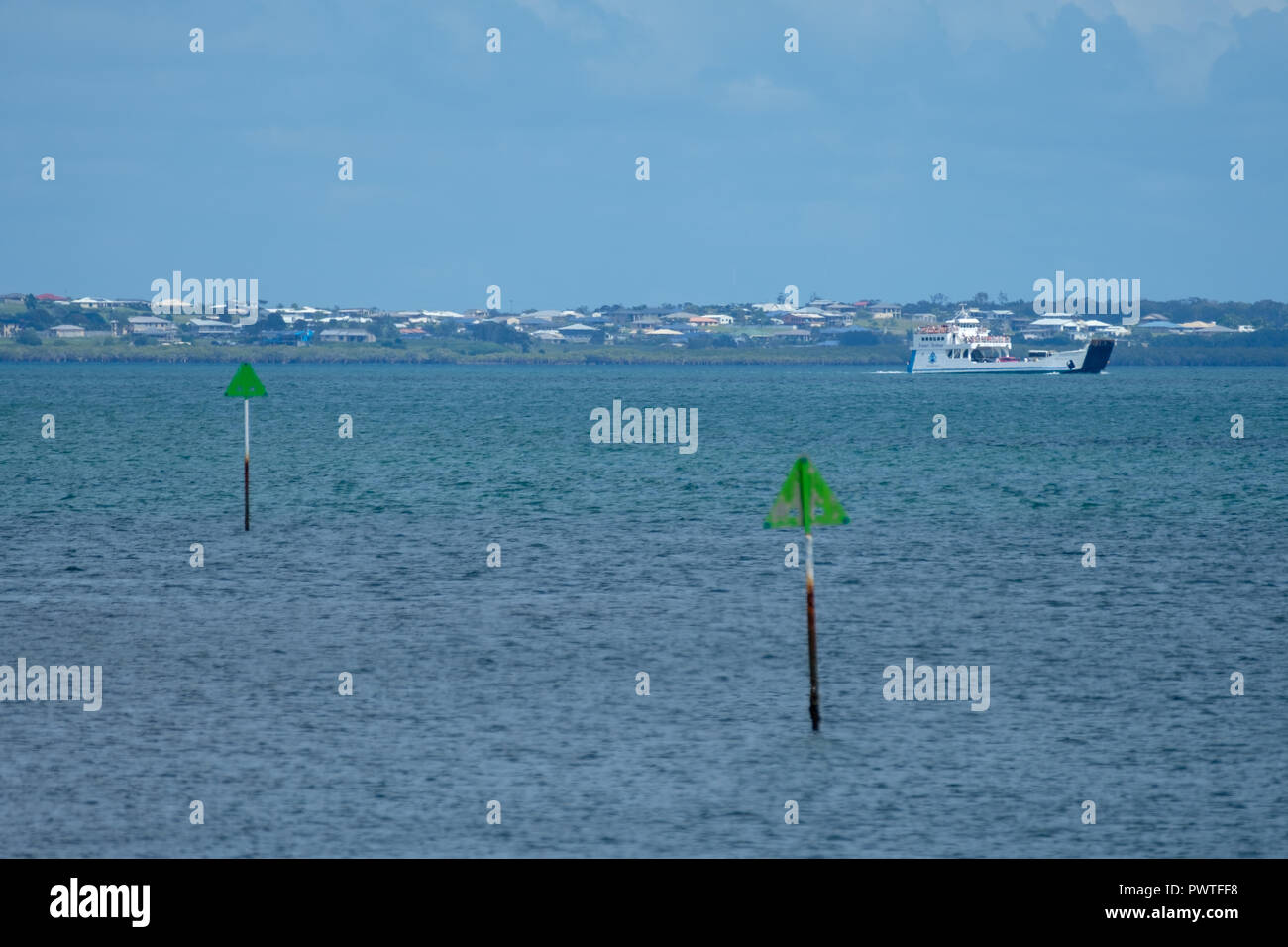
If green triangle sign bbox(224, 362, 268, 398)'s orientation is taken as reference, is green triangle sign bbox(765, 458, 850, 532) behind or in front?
in front

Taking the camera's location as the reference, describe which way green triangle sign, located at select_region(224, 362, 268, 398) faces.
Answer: facing the viewer
